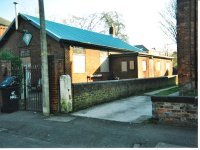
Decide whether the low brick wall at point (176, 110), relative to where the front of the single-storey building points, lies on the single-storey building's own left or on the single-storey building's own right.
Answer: on the single-storey building's own left

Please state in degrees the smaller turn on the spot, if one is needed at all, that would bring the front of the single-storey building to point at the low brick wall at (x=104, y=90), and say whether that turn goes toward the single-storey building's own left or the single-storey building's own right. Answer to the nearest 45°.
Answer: approximately 45° to the single-storey building's own left

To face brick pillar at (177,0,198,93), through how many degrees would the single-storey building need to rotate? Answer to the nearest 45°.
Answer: approximately 45° to its left
